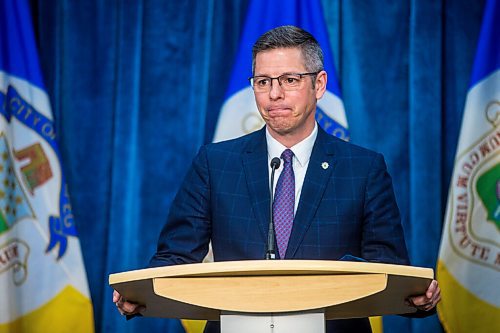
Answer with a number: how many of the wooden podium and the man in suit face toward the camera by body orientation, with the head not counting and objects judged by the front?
2

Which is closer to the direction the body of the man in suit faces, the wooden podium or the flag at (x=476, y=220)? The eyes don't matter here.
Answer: the wooden podium

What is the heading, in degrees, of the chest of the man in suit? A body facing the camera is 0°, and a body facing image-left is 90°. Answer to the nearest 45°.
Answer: approximately 0°

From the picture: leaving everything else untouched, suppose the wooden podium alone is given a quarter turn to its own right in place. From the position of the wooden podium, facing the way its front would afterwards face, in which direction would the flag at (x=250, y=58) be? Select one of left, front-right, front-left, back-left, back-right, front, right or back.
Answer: right

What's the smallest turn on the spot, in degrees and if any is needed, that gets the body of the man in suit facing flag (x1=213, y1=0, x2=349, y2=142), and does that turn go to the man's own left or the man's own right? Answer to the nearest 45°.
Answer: approximately 180°

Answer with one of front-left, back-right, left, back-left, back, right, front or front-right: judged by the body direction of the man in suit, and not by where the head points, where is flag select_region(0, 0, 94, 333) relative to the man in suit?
back-right

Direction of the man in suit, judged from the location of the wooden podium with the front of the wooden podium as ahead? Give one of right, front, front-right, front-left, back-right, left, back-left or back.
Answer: back

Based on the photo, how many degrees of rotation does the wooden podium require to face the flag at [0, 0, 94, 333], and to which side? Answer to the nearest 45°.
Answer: approximately 135° to its right

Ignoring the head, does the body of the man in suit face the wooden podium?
yes

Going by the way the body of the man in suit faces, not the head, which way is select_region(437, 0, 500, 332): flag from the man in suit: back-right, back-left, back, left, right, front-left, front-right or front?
back-left
